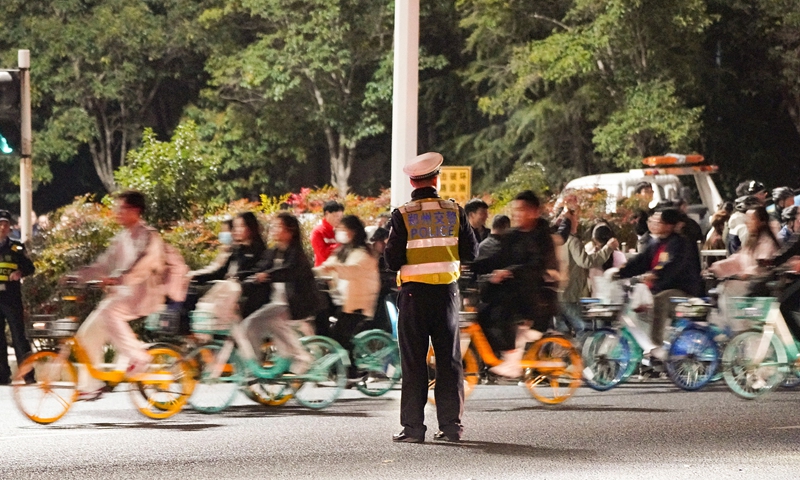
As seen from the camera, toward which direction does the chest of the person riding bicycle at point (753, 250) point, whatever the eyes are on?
to the viewer's left

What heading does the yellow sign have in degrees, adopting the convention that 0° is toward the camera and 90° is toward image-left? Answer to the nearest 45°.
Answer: approximately 0°

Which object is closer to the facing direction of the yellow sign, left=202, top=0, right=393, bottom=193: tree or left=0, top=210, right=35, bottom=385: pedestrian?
the pedestrian

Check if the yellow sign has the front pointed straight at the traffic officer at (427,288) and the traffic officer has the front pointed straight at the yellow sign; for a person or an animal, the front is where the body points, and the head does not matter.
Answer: yes

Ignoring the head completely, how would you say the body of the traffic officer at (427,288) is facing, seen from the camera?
away from the camera

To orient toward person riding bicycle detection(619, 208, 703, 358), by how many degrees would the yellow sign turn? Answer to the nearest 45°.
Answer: approximately 45° to its left

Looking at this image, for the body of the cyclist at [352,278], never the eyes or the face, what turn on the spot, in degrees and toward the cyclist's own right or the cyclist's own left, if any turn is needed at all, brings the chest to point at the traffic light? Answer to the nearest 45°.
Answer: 0° — they already face it

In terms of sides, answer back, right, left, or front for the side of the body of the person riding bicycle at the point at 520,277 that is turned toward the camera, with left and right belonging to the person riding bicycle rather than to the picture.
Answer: left

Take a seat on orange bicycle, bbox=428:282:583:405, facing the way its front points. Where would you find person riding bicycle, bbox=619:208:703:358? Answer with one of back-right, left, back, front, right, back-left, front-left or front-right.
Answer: back-right

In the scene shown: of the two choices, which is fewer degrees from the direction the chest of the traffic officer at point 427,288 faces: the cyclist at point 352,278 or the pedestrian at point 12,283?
the cyclist

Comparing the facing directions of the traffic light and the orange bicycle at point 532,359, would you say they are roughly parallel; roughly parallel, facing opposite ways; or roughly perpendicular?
roughly perpendicular

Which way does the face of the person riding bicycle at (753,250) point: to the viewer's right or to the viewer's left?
to the viewer's left

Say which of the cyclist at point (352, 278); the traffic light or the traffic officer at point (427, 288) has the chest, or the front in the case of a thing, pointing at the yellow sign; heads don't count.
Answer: the traffic officer
